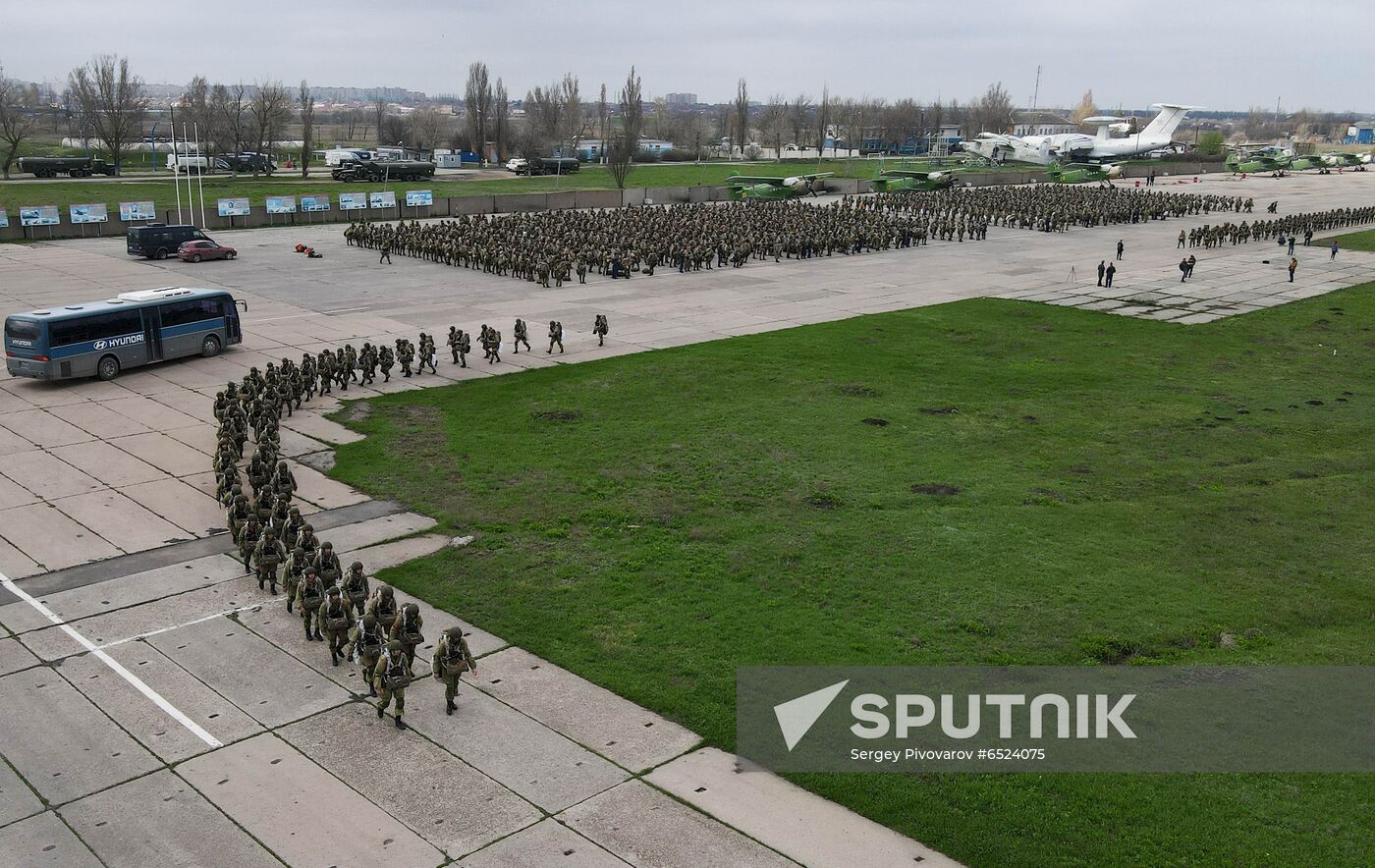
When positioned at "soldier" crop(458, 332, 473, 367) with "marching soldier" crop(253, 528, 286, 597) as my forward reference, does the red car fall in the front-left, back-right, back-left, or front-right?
back-right

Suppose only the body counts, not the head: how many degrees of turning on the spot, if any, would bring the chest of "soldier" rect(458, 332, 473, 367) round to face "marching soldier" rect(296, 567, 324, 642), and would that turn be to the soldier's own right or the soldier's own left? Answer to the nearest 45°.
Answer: approximately 45° to the soldier's own left

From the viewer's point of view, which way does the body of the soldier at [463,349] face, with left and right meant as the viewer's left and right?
facing the viewer and to the left of the viewer

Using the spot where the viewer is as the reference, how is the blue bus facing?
facing away from the viewer and to the right of the viewer

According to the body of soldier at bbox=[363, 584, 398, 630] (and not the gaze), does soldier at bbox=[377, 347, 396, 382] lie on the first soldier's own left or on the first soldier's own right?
on the first soldier's own left

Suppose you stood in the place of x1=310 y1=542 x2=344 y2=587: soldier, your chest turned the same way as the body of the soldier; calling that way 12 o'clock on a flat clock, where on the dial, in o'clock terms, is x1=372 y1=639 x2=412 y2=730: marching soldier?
The marching soldier is roughly at 1 o'clock from the soldier.

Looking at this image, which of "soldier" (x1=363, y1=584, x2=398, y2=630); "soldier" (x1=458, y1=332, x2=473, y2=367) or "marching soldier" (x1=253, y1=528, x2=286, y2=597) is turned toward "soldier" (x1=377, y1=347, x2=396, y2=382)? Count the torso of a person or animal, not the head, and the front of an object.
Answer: "soldier" (x1=458, y1=332, x2=473, y2=367)

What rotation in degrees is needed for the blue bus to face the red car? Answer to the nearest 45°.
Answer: approximately 45° to its left

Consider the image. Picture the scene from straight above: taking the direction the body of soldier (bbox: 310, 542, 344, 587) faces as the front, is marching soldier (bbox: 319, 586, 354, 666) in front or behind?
in front

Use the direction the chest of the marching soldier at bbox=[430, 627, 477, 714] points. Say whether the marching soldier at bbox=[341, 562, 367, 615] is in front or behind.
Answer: behind

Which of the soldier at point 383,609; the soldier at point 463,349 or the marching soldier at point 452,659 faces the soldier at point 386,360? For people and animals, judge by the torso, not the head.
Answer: the soldier at point 463,349

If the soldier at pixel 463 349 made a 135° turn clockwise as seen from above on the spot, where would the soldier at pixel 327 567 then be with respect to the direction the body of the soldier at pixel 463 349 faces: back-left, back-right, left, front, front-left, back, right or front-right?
back

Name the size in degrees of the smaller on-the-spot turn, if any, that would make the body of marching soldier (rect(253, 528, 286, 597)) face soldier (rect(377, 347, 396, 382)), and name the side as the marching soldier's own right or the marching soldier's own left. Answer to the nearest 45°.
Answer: approximately 135° to the marching soldier's own left
